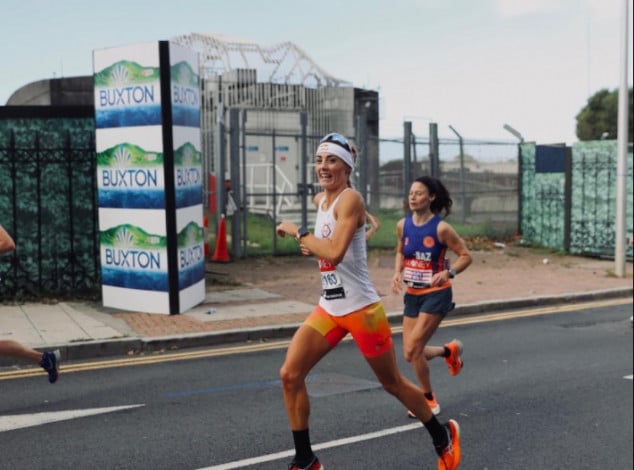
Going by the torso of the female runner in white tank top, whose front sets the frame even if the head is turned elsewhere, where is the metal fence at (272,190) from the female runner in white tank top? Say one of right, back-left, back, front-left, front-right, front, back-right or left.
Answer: back-right

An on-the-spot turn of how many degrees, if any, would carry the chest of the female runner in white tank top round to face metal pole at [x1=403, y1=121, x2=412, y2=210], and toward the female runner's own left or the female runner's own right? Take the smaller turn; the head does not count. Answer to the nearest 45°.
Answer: approximately 135° to the female runner's own right

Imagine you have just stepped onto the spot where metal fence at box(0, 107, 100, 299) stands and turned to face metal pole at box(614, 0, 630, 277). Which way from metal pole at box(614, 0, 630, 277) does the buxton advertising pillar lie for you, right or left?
right

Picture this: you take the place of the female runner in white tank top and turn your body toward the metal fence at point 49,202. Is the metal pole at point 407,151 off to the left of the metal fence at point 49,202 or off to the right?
right

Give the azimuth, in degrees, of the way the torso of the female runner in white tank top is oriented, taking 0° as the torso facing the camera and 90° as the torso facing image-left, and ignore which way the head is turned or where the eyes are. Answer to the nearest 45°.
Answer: approximately 45°

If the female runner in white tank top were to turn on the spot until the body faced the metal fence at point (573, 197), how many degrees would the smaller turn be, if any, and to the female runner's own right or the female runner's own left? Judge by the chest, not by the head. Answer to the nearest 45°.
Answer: approximately 135° to the female runner's own right

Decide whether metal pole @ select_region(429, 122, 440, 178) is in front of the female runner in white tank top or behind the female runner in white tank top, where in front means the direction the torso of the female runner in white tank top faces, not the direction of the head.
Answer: behind

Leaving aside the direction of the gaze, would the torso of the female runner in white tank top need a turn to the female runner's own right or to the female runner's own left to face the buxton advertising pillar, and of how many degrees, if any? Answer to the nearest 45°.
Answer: approximately 90° to the female runner's own right
